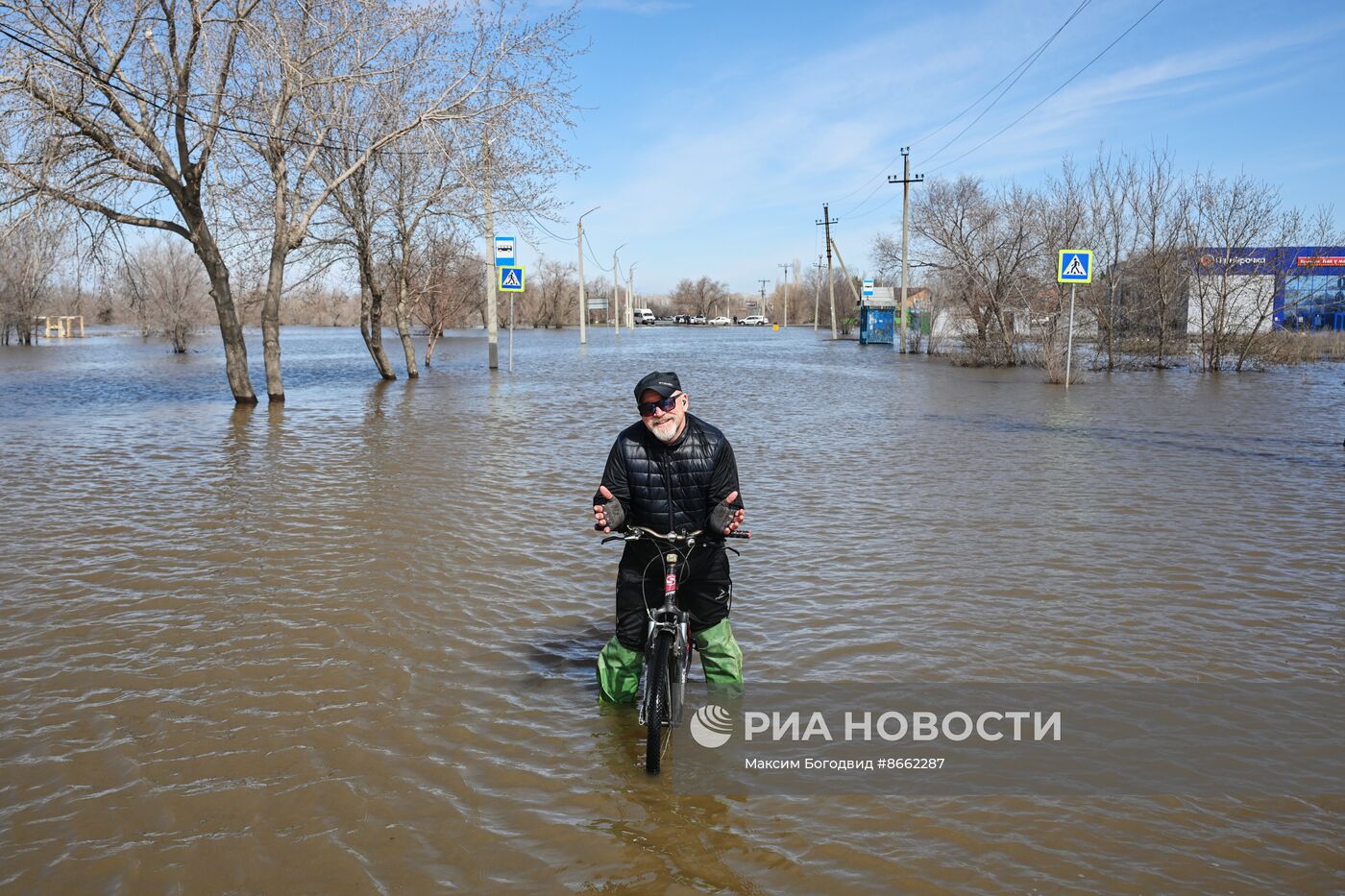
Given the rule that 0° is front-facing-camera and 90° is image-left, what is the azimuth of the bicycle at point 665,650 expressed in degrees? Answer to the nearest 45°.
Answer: approximately 0°

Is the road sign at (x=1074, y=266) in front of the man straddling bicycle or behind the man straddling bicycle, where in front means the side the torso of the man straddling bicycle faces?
behind

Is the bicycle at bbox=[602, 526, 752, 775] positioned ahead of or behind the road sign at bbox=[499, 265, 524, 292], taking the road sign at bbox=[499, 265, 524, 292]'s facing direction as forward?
ahead

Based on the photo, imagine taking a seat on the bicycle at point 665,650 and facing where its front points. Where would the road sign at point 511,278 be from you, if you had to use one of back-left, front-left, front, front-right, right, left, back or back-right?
back

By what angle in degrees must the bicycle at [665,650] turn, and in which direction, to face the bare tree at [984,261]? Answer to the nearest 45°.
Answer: approximately 180°
